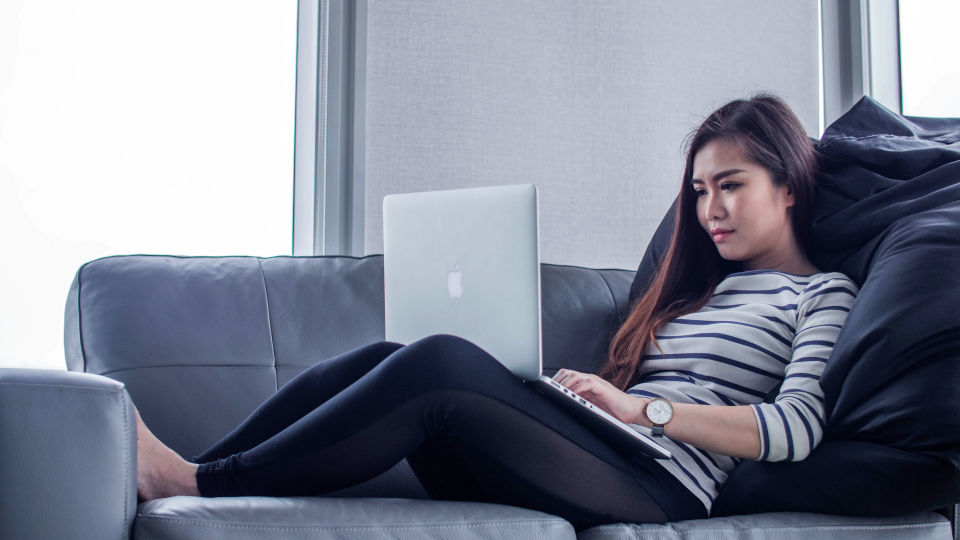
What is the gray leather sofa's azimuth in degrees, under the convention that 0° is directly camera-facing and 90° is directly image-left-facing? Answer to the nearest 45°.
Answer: approximately 0°
